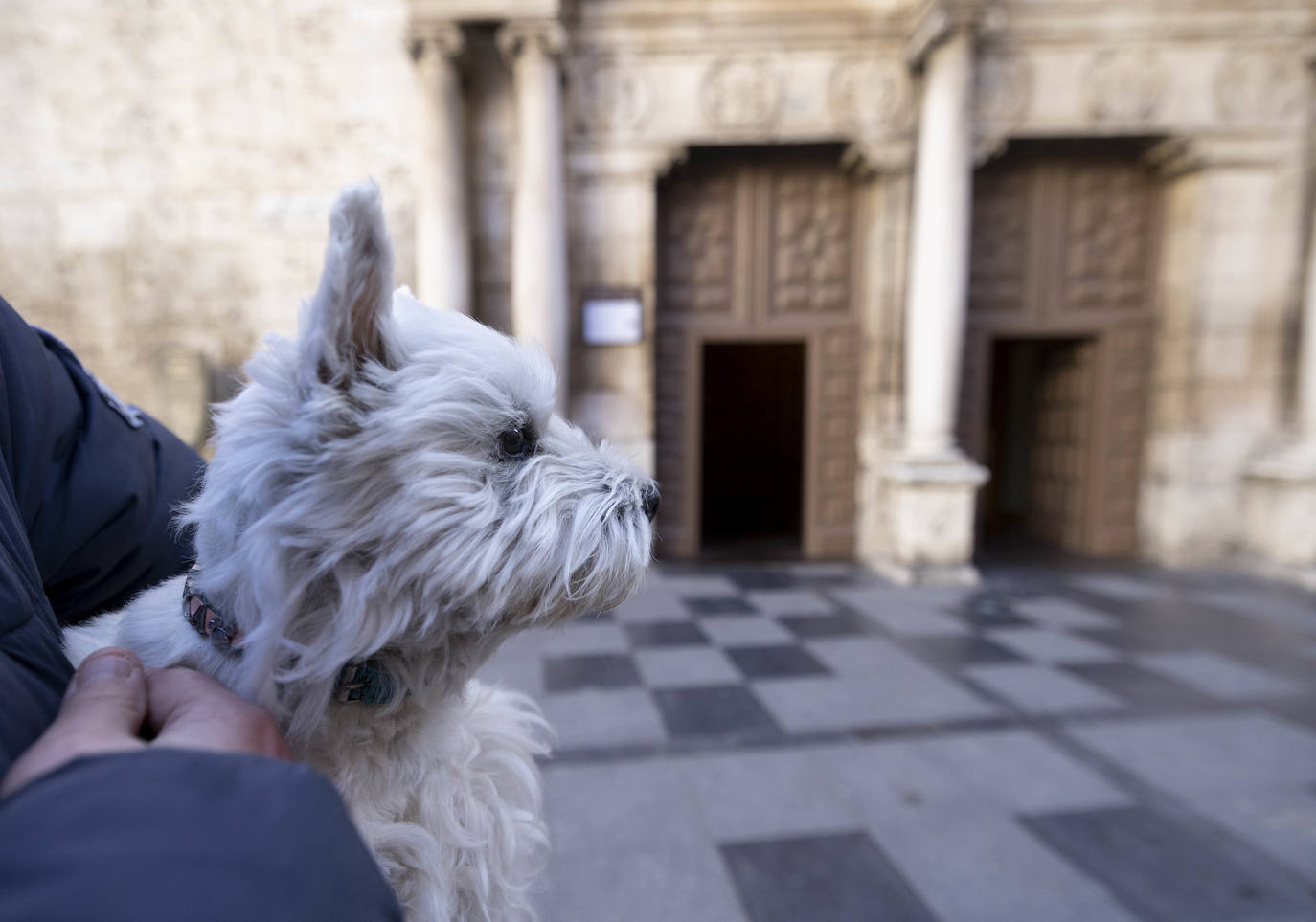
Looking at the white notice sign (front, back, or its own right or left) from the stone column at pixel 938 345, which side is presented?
left

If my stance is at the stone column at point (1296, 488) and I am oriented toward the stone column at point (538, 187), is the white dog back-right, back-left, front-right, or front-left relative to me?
front-left

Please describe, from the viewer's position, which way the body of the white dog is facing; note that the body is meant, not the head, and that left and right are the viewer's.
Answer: facing to the right of the viewer

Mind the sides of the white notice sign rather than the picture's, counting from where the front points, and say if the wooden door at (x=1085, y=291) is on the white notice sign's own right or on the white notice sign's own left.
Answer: on the white notice sign's own left

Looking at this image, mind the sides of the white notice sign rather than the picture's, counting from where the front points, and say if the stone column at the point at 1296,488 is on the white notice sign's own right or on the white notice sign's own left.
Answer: on the white notice sign's own left

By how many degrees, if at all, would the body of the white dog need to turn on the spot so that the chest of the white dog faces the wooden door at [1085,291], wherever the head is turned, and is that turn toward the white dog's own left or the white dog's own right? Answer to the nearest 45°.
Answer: approximately 45° to the white dog's own left

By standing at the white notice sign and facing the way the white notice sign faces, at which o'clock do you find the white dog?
The white dog is roughly at 12 o'clock from the white notice sign.

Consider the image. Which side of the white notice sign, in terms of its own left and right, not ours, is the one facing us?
front

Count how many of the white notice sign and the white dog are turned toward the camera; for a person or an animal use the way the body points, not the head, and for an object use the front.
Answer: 1

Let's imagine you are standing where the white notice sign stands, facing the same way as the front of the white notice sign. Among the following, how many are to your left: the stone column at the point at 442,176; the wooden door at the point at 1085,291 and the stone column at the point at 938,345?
2

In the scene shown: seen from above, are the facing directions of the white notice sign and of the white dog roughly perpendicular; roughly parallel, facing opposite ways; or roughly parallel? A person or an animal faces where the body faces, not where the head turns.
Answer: roughly perpendicular
